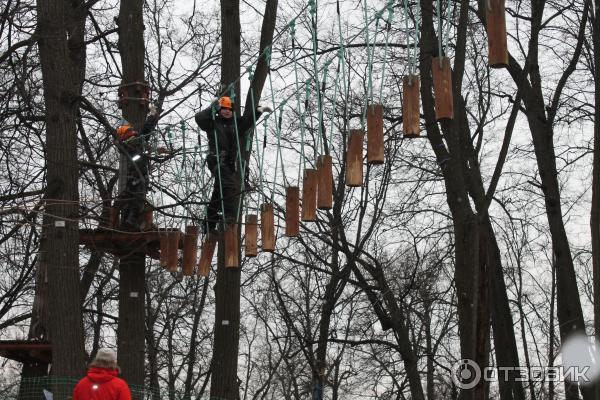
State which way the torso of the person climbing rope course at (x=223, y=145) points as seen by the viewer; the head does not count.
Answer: toward the camera

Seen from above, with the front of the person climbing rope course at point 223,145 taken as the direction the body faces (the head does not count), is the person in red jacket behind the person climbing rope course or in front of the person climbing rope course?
in front

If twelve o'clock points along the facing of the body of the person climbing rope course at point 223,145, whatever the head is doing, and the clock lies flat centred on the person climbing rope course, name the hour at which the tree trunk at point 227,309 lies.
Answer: The tree trunk is roughly at 6 o'clock from the person climbing rope course.

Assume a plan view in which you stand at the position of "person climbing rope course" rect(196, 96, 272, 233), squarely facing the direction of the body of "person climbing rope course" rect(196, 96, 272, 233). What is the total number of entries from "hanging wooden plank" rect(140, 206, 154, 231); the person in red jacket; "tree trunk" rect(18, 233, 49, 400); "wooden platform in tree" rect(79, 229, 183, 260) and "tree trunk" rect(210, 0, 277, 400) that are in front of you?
1

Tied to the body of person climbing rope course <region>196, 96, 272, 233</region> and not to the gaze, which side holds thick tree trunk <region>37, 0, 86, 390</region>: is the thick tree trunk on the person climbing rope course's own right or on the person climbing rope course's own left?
on the person climbing rope course's own right

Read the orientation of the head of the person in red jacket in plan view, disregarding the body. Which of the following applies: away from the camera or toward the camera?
away from the camera

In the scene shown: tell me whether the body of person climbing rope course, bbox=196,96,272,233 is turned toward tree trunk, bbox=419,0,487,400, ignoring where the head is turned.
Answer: no

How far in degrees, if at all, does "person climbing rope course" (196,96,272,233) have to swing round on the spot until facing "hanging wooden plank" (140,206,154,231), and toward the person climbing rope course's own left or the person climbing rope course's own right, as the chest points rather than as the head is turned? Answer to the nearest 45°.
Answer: approximately 135° to the person climbing rope course's own right

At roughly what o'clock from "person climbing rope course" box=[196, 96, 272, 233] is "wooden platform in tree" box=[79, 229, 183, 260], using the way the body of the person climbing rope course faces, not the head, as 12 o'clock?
The wooden platform in tree is roughly at 4 o'clock from the person climbing rope course.
